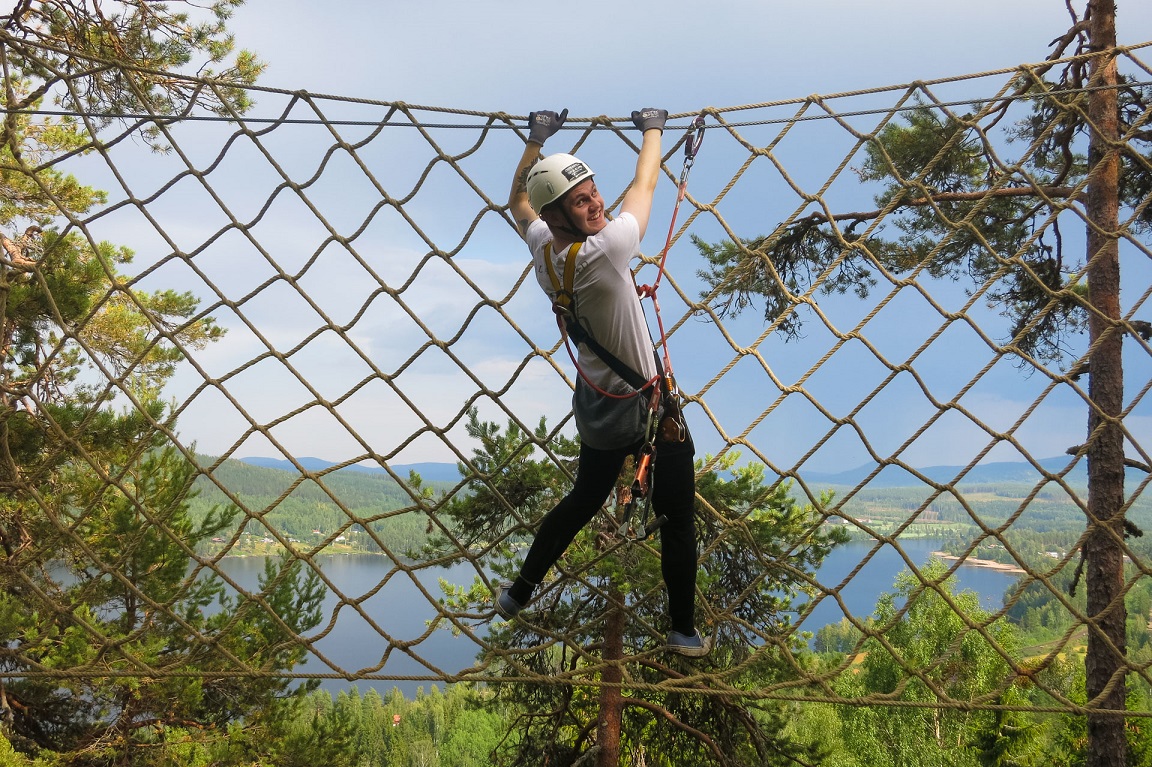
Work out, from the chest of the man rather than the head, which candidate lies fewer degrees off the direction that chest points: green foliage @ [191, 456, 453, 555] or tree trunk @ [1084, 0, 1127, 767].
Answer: the tree trunk

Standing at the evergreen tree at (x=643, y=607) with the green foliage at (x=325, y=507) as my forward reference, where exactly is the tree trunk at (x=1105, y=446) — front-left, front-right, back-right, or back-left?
back-right
